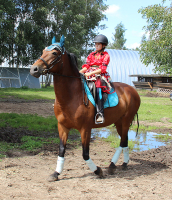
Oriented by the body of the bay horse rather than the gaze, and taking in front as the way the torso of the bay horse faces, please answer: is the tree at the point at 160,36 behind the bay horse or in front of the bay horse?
behind

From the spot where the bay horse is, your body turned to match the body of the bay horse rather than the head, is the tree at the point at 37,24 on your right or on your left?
on your right

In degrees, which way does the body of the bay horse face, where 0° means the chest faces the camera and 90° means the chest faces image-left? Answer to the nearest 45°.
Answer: approximately 45°
